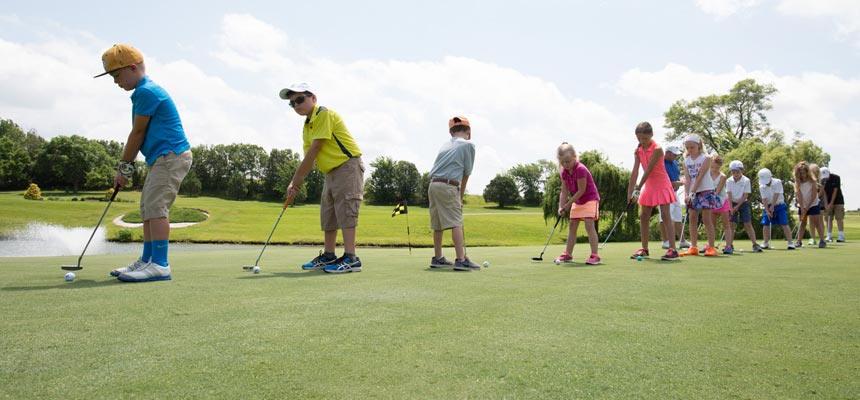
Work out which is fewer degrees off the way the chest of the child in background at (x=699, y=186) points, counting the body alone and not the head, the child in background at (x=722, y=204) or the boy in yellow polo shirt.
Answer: the boy in yellow polo shirt

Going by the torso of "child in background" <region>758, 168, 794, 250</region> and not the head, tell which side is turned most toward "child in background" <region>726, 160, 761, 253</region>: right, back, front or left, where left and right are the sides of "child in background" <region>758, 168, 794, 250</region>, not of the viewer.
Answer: front

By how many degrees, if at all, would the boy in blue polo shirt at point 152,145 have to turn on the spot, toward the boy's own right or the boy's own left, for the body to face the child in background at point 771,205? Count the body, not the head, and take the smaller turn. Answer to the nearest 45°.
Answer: approximately 180°

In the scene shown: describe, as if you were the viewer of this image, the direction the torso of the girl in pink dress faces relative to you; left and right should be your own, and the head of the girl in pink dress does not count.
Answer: facing the viewer and to the left of the viewer

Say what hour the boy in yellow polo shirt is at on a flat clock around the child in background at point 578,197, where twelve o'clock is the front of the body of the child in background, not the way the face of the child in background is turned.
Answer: The boy in yellow polo shirt is roughly at 12 o'clock from the child in background.

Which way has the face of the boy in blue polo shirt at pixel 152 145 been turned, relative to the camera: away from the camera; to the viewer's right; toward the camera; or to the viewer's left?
to the viewer's left

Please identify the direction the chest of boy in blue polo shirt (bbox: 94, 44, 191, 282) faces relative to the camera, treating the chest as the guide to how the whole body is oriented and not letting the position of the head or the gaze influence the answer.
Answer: to the viewer's left

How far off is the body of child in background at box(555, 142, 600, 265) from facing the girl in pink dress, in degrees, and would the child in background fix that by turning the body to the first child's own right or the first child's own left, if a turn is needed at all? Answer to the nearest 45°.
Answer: approximately 180°

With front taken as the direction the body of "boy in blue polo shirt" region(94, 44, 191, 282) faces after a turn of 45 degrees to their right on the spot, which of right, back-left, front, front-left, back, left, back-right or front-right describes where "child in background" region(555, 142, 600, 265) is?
back-right

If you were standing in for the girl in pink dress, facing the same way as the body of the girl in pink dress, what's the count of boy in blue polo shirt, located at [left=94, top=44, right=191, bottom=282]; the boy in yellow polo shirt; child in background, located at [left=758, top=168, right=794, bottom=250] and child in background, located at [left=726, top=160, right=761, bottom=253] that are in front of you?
2

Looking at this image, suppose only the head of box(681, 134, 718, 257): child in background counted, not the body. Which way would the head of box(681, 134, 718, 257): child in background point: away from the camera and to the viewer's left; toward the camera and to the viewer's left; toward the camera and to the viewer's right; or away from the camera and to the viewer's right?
toward the camera and to the viewer's left

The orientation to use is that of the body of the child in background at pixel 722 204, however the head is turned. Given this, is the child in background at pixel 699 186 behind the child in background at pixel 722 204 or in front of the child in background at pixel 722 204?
in front

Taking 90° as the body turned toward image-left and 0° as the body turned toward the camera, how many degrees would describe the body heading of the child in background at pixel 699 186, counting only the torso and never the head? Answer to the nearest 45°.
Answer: approximately 45°

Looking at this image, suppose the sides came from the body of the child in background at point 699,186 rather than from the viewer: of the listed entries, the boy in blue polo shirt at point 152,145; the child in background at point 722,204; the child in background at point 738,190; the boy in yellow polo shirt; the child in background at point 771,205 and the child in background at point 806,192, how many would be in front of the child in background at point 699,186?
2

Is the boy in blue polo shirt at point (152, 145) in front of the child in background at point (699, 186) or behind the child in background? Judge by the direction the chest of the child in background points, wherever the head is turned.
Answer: in front
